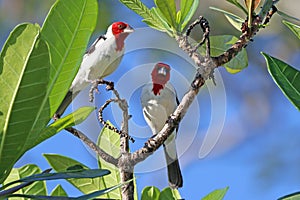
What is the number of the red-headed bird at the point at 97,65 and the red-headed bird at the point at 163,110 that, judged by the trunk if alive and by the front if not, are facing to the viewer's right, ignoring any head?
1

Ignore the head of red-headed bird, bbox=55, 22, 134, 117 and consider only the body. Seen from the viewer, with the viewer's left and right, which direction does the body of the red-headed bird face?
facing to the right of the viewer

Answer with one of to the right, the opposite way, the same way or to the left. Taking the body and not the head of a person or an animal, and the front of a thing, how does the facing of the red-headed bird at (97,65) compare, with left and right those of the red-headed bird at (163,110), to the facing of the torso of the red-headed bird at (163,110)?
to the left
